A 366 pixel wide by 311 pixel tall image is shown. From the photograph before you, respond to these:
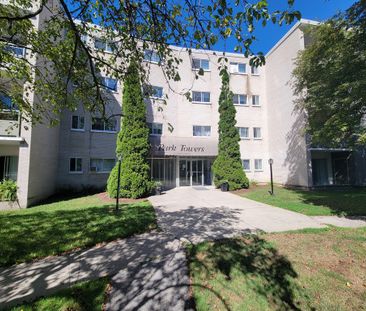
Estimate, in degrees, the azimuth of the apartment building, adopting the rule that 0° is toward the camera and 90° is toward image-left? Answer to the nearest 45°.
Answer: approximately 0°

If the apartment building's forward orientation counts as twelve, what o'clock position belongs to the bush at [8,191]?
The bush is roughly at 2 o'clock from the apartment building.

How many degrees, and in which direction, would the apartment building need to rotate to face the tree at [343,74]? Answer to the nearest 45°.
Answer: approximately 45° to its left

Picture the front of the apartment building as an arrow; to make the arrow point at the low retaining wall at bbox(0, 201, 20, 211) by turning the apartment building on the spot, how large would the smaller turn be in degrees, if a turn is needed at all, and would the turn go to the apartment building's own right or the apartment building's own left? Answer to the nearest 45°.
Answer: approximately 45° to the apartment building's own right
